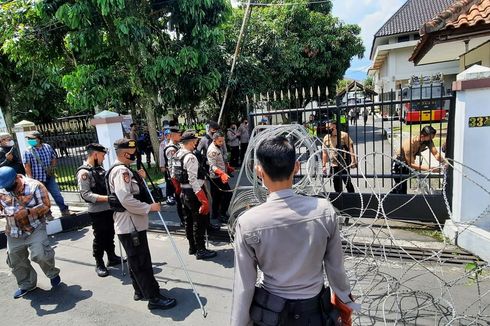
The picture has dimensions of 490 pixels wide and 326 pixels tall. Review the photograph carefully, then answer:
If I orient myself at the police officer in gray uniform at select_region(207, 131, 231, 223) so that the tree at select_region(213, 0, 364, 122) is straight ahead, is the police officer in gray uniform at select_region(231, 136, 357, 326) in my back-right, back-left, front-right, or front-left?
back-right

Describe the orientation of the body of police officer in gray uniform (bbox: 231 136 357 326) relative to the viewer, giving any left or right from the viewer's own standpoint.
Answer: facing away from the viewer

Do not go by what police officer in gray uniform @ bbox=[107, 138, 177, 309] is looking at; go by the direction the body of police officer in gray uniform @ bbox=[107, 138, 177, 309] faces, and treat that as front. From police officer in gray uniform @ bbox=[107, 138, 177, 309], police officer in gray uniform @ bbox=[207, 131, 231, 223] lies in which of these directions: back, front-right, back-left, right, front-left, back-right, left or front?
front-left

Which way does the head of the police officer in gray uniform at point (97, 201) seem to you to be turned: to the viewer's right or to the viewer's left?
to the viewer's right

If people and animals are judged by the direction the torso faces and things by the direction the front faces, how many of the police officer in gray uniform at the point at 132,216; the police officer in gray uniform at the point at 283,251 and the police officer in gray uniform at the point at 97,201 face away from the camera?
1

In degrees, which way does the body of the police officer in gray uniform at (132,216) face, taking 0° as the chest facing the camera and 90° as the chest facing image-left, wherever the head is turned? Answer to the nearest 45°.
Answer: approximately 270°

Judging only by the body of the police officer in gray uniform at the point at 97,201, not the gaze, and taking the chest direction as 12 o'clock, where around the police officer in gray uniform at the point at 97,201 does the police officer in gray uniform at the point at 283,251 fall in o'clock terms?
the police officer in gray uniform at the point at 283,251 is roughly at 1 o'clock from the police officer in gray uniform at the point at 97,201.

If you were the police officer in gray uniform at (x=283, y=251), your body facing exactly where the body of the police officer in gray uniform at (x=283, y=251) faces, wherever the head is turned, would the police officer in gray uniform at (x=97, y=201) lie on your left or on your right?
on your left

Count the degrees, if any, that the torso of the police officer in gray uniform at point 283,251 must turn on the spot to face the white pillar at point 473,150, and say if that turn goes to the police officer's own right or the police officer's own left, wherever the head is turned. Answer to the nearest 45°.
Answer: approximately 45° to the police officer's own right

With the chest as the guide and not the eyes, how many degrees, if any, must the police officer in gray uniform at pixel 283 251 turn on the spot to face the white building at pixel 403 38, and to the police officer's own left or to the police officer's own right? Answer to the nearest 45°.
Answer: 0° — they already face it

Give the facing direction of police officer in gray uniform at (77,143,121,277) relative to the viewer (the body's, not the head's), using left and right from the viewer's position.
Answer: facing the viewer and to the right of the viewer

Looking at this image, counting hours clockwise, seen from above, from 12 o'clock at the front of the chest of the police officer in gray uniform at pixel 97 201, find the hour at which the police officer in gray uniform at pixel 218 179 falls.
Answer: the police officer in gray uniform at pixel 218 179 is roughly at 10 o'clock from the police officer in gray uniform at pixel 97 201.

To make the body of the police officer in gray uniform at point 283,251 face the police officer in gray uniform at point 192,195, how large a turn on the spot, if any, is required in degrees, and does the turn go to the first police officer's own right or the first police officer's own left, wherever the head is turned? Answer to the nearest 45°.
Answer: approximately 45° to the first police officer's own left

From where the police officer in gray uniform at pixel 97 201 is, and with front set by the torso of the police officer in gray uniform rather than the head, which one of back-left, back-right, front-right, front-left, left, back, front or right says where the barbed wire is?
front

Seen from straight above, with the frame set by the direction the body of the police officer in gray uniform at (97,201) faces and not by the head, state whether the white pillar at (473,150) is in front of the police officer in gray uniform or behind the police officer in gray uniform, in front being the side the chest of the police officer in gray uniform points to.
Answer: in front

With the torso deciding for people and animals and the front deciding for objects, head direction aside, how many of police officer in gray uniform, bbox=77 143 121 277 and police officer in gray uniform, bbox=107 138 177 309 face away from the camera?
0
